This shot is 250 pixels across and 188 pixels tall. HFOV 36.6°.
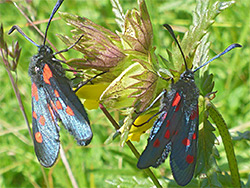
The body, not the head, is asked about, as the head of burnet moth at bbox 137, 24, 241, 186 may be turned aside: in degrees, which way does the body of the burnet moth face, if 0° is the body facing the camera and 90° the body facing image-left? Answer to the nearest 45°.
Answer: approximately 180°

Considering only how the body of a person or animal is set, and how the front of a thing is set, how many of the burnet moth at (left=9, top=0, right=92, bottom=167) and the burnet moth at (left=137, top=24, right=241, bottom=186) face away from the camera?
2

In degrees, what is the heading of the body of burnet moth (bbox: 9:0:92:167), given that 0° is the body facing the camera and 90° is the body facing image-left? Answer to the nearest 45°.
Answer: approximately 180°
